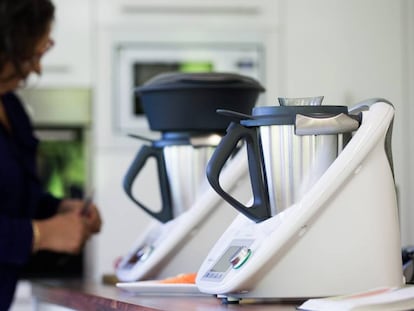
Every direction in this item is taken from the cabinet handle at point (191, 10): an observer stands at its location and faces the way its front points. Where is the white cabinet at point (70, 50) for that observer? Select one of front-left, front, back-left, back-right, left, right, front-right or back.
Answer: right

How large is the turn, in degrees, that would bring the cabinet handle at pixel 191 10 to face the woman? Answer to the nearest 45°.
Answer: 0° — it already faces them

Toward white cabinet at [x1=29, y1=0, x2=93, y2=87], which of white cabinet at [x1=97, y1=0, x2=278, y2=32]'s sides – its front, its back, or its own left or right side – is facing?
right

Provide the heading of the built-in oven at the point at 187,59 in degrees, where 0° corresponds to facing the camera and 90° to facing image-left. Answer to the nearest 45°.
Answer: approximately 0°

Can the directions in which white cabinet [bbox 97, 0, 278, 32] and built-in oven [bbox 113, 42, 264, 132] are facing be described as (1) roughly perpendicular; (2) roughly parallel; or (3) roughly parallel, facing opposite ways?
roughly parallel

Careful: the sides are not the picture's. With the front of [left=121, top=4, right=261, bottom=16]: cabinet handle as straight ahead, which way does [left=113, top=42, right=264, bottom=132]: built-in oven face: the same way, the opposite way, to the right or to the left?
the same way

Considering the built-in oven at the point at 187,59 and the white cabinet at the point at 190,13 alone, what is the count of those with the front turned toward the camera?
2

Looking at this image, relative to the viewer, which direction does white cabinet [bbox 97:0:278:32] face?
toward the camera

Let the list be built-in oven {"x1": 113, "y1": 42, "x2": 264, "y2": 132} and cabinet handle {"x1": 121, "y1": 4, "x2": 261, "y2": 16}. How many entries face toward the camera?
2

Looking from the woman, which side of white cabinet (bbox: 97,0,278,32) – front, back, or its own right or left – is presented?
front

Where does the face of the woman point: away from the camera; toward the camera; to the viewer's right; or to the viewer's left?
to the viewer's right
